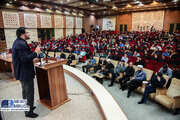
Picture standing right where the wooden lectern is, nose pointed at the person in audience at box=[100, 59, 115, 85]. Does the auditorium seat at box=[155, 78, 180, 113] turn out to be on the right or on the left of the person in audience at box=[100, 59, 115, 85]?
right

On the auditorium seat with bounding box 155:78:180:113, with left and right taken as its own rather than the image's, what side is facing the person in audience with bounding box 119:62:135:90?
right

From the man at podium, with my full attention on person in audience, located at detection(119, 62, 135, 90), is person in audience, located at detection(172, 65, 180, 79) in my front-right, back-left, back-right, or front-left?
front-right

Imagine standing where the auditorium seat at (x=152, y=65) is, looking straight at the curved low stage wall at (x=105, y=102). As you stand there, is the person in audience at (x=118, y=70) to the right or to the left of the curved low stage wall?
right

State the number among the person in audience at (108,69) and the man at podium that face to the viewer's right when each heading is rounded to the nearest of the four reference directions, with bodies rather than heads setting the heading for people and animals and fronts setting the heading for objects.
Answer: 1

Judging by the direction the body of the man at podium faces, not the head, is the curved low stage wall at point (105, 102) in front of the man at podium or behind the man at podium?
in front

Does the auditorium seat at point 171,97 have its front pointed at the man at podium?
yes

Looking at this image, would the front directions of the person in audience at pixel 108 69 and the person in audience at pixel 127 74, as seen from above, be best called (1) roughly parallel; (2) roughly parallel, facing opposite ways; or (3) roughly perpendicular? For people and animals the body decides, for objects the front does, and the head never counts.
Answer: roughly parallel

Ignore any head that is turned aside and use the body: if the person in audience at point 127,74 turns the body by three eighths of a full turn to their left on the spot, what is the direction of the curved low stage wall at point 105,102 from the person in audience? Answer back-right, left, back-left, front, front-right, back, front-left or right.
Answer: right

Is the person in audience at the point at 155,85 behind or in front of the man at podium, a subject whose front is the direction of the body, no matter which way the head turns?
in front

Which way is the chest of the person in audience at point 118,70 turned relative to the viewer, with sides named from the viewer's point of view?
facing the viewer and to the left of the viewer

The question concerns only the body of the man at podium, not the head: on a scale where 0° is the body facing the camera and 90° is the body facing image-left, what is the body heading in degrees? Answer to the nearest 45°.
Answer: approximately 270°

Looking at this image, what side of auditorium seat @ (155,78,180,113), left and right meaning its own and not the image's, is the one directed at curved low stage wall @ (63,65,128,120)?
front

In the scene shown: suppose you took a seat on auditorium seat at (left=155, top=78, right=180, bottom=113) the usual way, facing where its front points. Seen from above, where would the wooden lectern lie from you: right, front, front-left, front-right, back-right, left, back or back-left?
front

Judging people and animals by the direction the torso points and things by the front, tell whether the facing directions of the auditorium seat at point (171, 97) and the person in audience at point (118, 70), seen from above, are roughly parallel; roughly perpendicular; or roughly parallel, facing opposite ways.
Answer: roughly parallel
